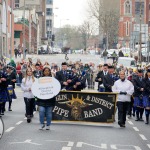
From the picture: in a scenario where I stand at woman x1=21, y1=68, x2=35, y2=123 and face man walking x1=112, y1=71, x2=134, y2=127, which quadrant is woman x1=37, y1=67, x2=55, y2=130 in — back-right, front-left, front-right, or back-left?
front-right

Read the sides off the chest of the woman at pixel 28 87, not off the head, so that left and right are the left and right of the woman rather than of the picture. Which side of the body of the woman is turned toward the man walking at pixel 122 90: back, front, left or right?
left

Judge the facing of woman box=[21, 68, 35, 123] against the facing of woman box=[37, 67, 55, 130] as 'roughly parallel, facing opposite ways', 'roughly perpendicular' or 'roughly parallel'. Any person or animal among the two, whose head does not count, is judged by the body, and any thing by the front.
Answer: roughly parallel

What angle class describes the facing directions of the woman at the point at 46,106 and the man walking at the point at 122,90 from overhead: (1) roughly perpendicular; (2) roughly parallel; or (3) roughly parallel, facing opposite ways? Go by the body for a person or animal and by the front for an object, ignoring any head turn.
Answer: roughly parallel

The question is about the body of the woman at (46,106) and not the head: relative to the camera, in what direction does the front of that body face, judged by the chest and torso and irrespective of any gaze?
toward the camera

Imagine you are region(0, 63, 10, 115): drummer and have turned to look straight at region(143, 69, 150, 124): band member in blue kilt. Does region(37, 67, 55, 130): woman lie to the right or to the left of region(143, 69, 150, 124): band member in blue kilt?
right

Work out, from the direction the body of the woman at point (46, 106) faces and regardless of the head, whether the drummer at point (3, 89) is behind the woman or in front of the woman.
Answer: behind

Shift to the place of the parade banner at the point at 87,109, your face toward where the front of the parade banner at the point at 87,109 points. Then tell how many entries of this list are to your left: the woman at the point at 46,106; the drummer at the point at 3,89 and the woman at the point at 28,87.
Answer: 0

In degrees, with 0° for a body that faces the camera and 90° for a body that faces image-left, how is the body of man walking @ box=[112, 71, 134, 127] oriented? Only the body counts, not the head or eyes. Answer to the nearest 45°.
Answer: approximately 0°

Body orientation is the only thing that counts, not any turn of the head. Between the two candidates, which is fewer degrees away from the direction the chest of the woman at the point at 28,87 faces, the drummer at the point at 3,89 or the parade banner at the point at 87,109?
the parade banner

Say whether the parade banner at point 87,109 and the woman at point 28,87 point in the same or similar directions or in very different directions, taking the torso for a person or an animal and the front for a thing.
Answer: same or similar directions

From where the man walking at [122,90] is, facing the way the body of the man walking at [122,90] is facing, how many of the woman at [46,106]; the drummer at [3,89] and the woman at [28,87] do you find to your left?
0

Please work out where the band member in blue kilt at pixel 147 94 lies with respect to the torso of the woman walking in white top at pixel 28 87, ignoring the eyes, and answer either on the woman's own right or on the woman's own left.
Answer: on the woman's own left

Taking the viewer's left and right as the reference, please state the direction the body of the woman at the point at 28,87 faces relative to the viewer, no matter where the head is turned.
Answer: facing the viewer
